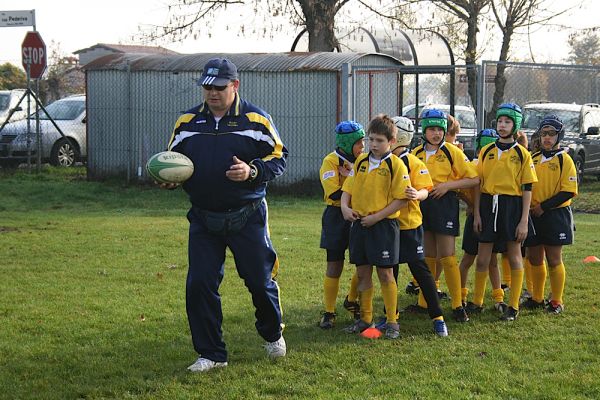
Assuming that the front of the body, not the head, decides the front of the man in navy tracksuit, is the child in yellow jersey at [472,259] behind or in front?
behind

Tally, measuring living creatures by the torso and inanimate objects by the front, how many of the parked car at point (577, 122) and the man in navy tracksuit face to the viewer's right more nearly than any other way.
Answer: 0

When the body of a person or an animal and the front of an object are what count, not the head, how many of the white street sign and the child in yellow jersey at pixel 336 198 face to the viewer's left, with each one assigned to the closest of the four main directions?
0

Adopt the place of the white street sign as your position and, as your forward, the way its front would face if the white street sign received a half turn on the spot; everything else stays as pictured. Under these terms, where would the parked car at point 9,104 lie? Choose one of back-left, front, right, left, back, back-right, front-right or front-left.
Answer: front

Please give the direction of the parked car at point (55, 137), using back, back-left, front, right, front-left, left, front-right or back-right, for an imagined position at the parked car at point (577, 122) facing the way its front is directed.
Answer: front-right

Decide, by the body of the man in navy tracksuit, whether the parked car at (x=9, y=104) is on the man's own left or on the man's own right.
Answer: on the man's own right

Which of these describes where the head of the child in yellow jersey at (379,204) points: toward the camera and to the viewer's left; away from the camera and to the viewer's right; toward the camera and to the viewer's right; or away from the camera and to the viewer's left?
toward the camera and to the viewer's left

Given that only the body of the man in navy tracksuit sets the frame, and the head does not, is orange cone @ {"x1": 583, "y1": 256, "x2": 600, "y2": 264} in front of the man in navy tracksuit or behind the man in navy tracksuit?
behind
